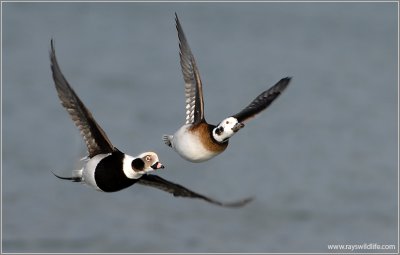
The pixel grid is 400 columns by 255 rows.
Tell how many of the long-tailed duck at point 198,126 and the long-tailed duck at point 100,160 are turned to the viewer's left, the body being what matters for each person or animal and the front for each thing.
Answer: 0

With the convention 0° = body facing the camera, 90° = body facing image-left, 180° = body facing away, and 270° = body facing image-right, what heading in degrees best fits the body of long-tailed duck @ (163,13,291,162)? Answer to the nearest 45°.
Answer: approximately 315°

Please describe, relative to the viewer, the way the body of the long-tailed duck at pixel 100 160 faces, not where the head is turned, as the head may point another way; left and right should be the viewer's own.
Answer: facing the viewer and to the right of the viewer

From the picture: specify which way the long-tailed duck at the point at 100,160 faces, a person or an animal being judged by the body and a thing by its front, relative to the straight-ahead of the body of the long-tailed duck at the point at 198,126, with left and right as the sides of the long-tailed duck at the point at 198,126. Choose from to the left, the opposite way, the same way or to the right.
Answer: the same way

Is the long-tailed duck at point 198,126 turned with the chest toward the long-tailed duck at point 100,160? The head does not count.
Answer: no
